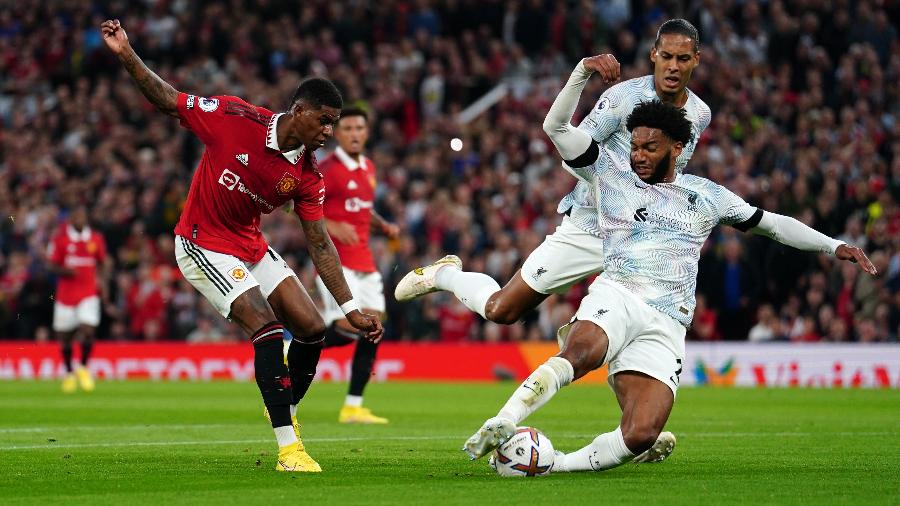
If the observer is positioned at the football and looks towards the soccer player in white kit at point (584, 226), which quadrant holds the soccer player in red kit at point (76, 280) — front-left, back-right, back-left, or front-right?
front-left

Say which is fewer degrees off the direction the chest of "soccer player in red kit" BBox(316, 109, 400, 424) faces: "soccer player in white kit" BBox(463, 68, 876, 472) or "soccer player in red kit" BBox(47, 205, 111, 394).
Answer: the soccer player in white kit

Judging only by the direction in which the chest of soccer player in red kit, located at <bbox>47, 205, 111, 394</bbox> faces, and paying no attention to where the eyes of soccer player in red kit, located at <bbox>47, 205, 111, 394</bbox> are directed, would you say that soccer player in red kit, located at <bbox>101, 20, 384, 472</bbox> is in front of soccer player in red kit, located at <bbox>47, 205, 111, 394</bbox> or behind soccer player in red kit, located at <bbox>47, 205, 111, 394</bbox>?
in front

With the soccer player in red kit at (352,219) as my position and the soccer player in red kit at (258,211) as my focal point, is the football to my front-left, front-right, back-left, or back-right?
front-left

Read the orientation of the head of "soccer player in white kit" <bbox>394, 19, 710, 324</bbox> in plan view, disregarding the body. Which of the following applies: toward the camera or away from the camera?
toward the camera

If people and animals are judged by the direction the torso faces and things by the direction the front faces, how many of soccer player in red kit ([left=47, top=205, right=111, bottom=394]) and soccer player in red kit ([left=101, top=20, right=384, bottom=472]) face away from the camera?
0

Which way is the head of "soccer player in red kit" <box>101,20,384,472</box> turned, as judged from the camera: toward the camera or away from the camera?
toward the camera

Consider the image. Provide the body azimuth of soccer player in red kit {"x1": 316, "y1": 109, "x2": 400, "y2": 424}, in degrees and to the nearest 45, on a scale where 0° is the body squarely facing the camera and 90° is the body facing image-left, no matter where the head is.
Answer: approximately 315°

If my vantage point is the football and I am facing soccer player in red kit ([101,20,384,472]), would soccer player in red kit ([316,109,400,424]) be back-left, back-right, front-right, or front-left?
front-right

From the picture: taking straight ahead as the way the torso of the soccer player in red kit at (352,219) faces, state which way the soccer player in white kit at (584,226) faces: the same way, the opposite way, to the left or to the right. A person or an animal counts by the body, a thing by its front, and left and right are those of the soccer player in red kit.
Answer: the same way
